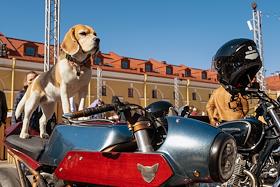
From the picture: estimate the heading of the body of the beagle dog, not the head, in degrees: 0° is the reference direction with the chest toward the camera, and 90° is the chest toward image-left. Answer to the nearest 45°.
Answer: approximately 315°
